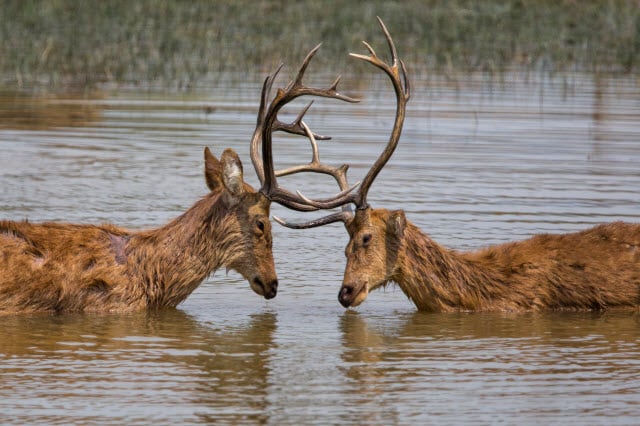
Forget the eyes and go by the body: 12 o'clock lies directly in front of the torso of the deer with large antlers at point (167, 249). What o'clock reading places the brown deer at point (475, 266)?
The brown deer is roughly at 12 o'clock from the deer with large antlers.

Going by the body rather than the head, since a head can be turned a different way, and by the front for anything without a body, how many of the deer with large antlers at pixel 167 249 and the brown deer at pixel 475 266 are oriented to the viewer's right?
1

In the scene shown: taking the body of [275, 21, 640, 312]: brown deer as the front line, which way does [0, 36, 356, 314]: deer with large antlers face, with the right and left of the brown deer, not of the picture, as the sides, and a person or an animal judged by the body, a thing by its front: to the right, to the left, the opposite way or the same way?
the opposite way

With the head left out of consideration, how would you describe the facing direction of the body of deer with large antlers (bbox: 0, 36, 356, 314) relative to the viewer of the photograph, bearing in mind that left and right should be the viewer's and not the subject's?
facing to the right of the viewer

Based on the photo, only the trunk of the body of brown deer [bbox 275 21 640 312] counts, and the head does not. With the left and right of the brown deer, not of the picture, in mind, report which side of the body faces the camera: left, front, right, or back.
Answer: left

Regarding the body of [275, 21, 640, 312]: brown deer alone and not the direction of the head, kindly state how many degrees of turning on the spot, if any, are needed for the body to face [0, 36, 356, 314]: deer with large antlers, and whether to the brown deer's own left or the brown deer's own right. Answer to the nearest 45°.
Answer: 0° — it already faces it
